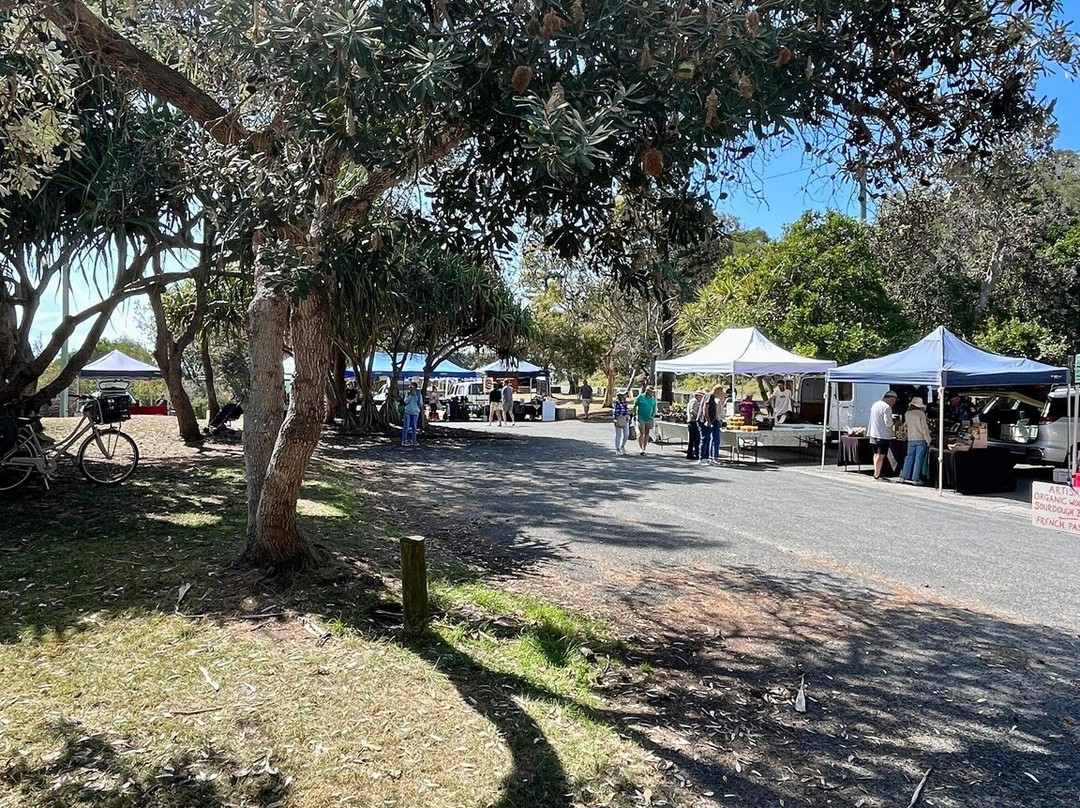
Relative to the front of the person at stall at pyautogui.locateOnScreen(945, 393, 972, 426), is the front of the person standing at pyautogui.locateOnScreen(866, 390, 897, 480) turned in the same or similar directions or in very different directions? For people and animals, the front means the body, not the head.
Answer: very different directions

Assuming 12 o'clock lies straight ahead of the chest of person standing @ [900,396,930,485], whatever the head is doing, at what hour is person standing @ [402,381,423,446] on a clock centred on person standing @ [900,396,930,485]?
person standing @ [402,381,423,446] is roughly at 9 o'clock from person standing @ [900,396,930,485].

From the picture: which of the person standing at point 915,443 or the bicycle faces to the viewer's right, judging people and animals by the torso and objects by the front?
the bicycle

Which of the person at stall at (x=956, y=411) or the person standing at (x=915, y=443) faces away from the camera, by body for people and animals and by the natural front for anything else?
the person standing

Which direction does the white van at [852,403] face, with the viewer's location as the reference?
facing away from the viewer and to the right of the viewer

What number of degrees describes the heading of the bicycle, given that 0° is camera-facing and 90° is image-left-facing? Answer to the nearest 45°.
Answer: approximately 270°

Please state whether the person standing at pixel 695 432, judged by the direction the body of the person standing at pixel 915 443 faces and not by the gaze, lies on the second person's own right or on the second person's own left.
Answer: on the second person's own left

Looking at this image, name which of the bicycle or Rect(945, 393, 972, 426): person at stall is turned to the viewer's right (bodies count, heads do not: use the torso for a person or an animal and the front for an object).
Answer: the bicycle

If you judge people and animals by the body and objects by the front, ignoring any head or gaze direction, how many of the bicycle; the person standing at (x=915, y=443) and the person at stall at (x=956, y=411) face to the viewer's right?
1

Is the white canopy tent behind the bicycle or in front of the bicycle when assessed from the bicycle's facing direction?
in front

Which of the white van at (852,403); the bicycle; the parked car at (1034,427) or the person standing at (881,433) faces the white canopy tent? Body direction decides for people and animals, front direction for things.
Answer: the bicycle

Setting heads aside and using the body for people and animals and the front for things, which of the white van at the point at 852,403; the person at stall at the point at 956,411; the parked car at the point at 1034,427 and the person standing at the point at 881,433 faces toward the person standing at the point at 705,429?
the person at stall

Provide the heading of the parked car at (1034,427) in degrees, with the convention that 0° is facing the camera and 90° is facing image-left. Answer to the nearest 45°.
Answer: approximately 225°

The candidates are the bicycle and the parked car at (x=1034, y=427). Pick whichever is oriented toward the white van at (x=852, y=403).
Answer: the bicycle

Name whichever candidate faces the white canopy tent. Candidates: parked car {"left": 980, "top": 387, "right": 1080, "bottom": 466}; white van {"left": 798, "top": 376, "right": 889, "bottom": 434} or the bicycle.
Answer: the bicycle

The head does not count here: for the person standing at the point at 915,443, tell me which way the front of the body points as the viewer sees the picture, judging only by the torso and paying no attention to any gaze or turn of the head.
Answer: away from the camera
